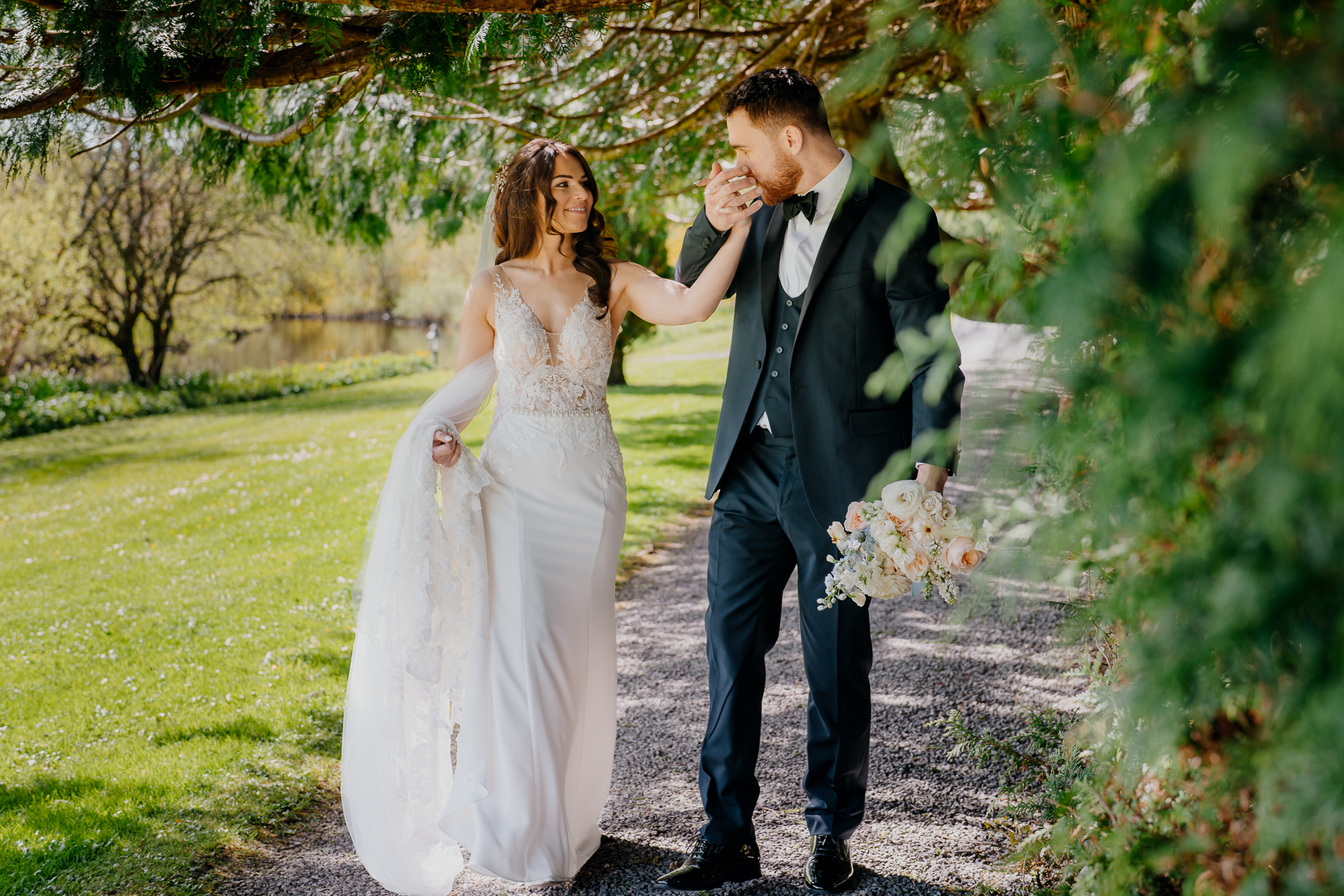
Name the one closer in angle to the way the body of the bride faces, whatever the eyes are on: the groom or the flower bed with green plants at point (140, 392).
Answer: the groom

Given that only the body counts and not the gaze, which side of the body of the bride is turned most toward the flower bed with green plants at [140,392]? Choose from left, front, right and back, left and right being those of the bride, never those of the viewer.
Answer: back

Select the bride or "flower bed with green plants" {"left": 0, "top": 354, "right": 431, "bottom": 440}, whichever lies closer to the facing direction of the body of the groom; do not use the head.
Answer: the bride

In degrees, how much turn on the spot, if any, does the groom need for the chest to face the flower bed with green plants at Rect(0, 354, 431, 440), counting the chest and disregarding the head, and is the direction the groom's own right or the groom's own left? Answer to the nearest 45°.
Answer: approximately 90° to the groom's own right

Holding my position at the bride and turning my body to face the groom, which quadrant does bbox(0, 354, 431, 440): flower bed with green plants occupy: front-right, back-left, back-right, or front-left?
back-left

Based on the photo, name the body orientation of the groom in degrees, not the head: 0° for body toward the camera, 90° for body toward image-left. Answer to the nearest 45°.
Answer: approximately 45°

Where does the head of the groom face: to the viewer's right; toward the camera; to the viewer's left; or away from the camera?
to the viewer's left

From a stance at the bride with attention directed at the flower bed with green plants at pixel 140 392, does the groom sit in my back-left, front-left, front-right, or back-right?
back-right

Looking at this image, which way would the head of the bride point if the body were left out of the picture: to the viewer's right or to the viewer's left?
to the viewer's right

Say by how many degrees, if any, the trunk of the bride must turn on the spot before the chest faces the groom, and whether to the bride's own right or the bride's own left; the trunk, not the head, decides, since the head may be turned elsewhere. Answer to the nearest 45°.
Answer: approximately 90° to the bride's own left

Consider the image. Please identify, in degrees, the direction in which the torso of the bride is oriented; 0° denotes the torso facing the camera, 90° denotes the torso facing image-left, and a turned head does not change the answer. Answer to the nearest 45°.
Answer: approximately 0°
